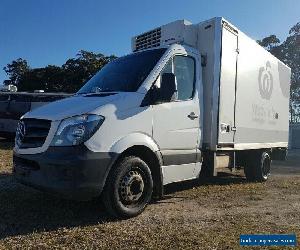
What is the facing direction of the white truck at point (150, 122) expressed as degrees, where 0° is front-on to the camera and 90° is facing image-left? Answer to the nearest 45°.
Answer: approximately 45°
